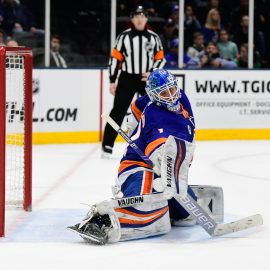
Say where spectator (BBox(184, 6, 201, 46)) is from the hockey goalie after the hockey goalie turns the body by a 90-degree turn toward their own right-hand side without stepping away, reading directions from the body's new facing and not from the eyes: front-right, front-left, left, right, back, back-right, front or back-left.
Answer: back-right

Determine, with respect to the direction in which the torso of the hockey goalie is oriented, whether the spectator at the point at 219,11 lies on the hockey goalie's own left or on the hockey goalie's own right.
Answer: on the hockey goalie's own left

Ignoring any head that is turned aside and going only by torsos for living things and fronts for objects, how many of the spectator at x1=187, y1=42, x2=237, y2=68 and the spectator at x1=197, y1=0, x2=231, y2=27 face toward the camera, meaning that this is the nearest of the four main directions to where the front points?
2

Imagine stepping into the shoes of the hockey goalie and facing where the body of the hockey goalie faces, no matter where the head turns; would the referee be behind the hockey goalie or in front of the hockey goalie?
behind

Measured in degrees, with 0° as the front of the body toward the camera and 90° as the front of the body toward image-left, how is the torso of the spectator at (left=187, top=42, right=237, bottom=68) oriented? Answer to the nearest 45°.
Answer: approximately 0°

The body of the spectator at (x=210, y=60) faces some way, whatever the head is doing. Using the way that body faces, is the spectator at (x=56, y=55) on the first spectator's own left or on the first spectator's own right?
on the first spectator's own right

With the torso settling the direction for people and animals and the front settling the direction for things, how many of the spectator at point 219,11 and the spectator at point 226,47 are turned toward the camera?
2

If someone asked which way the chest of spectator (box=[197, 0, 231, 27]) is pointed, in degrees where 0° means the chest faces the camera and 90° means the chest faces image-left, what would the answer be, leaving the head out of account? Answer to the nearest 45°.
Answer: approximately 0°
